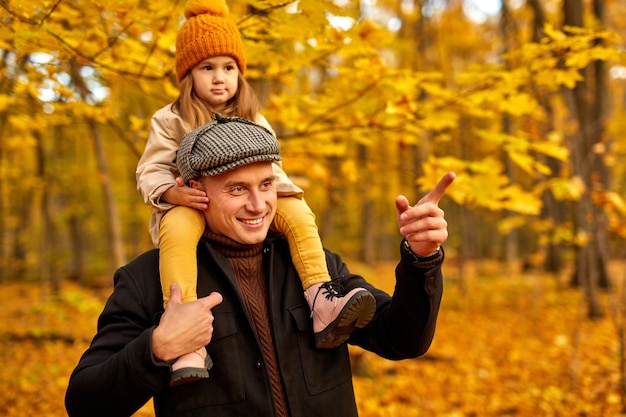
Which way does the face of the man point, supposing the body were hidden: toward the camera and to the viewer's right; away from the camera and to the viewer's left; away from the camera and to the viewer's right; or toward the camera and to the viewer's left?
toward the camera and to the viewer's right

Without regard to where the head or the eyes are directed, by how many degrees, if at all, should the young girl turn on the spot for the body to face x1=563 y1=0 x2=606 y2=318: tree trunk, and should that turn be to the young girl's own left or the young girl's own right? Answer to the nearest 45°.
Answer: approximately 135° to the young girl's own left

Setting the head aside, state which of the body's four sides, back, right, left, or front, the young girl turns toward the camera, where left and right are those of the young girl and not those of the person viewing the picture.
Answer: front
